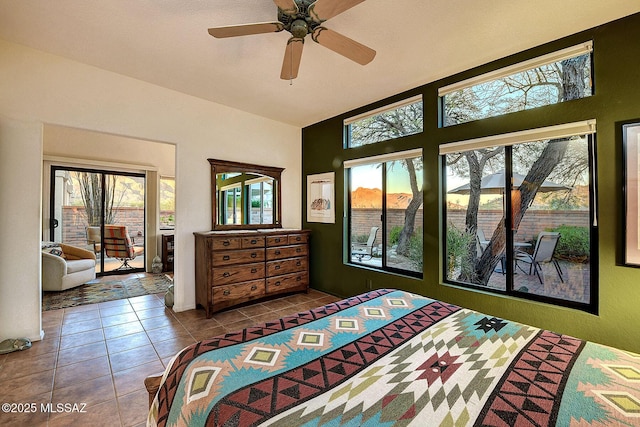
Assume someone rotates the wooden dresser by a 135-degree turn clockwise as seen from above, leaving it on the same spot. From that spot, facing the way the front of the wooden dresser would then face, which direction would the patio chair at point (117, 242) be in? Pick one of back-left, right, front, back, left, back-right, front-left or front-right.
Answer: front-right

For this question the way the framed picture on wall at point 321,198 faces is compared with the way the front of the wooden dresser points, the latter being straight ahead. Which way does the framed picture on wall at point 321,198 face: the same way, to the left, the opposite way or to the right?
to the right

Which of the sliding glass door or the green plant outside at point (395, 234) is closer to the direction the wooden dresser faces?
the green plant outside

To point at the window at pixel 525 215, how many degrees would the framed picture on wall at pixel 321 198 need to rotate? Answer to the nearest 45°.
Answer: approximately 90° to its left

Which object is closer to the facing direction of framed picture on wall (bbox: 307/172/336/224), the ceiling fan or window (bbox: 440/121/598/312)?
the ceiling fan

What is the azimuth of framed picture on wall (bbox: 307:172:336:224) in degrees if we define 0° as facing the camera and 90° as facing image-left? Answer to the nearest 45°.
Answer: approximately 45°

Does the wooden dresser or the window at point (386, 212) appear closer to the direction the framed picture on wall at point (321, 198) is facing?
the wooden dresser

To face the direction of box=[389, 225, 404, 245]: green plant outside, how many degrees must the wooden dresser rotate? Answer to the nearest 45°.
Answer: approximately 45° to its left

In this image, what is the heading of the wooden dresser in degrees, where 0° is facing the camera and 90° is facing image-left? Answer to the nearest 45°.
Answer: approximately 315°

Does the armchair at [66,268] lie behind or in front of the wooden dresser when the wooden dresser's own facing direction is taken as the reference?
behind

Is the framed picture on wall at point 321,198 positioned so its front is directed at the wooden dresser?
yes
